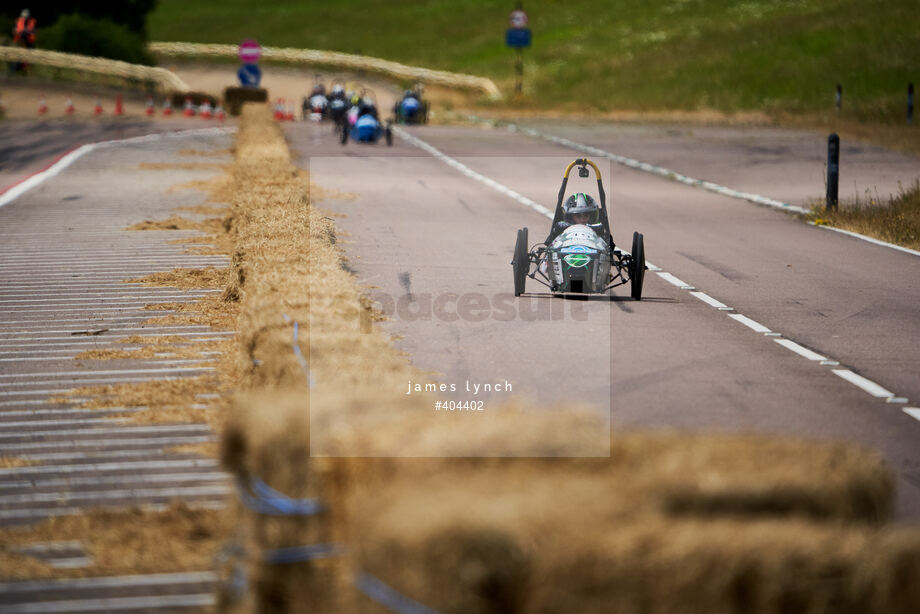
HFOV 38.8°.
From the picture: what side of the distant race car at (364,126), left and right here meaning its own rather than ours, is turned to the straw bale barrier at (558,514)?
front

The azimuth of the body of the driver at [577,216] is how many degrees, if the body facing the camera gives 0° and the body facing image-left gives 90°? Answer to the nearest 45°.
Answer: approximately 0°

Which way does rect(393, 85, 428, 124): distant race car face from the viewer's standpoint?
toward the camera

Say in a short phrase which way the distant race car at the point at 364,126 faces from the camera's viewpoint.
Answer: facing the viewer

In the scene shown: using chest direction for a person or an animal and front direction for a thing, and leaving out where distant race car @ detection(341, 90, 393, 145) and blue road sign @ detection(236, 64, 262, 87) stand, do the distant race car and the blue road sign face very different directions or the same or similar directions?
same or similar directions

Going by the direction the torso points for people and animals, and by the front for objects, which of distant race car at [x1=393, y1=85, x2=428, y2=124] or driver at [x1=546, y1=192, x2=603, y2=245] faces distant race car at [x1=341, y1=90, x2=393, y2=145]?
distant race car at [x1=393, y1=85, x2=428, y2=124]

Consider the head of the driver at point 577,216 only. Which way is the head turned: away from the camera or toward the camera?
toward the camera

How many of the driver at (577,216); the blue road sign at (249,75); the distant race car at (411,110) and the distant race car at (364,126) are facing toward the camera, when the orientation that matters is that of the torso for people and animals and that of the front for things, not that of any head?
4

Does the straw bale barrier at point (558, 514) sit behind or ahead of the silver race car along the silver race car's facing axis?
ahead

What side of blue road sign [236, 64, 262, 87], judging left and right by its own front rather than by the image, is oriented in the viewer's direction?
front

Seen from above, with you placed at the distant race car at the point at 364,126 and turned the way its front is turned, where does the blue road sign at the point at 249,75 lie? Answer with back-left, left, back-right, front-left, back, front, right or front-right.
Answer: back-right

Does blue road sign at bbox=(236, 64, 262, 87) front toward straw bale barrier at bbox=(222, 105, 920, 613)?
yes

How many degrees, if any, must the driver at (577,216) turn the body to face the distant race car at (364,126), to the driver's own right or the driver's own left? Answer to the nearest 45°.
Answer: approximately 180°

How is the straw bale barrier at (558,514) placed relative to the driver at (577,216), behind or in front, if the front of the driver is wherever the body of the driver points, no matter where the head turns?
in front
